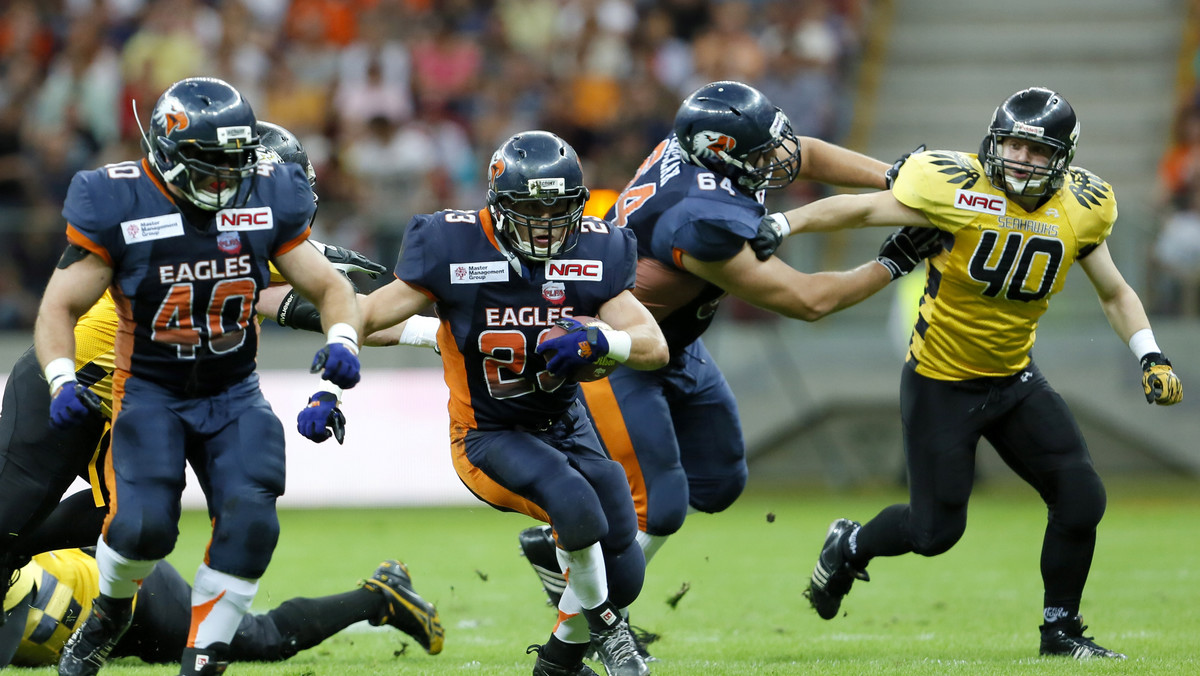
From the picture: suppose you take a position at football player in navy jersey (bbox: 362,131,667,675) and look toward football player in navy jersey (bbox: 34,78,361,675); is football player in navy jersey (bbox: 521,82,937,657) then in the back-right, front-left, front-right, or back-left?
back-right

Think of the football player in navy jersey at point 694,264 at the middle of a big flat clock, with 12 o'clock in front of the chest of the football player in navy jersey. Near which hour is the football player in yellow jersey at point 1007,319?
The football player in yellow jersey is roughly at 12 o'clock from the football player in navy jersey.

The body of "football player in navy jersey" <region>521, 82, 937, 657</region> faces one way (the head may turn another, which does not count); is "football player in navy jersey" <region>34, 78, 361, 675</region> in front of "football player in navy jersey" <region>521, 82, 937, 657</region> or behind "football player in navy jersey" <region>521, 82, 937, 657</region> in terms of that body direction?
behind

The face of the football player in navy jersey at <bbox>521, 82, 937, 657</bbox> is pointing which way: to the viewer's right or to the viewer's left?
to the viewer's right

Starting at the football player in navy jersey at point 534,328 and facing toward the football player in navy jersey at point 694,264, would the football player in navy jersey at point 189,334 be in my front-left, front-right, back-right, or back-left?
back-left

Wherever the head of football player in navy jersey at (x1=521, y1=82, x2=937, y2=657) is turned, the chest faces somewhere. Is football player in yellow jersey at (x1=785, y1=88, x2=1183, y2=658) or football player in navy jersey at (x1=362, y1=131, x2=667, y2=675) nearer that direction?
the football player in yellow jersey

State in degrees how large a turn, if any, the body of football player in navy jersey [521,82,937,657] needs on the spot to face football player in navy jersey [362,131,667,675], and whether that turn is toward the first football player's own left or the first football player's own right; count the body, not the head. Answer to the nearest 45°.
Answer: approximately 135° to the first football player's own right

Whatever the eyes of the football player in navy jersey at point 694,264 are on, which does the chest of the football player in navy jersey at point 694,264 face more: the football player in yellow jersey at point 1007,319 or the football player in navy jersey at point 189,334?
the football player in yellow jersey

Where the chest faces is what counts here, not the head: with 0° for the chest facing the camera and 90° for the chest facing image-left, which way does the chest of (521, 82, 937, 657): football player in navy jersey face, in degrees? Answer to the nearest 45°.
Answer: approximately 270°
